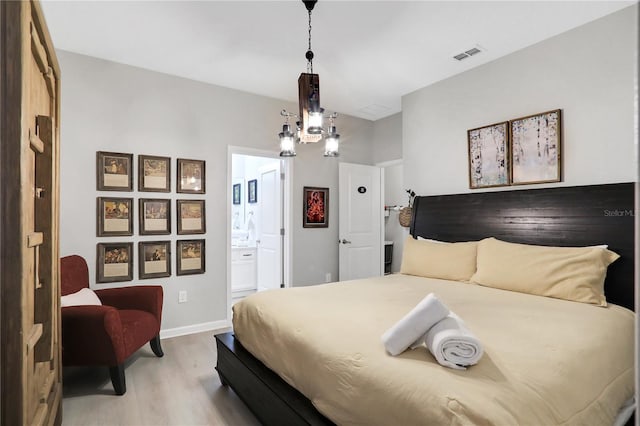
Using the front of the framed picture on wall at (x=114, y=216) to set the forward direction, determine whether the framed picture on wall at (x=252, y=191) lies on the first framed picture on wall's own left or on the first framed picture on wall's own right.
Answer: on the first framed picture on wall's own left

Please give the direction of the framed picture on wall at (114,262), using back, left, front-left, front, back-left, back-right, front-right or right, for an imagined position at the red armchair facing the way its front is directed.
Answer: back-left

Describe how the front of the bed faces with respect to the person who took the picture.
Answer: facing the viewer and to the left of the viewer

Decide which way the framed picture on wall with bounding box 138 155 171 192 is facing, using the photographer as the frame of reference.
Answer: facing the viewer

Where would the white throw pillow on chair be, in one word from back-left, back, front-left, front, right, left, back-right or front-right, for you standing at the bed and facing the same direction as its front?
front-right

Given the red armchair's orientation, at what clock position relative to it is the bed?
The bed is roughly at 12 o'clock from the red armchair.

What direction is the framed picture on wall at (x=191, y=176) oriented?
toward the camera

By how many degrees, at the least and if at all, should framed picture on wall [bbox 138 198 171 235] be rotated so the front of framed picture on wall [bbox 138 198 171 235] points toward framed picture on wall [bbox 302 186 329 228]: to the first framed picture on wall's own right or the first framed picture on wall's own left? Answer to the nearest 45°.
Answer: approximately 90° to the first framed picture on wall's own left
